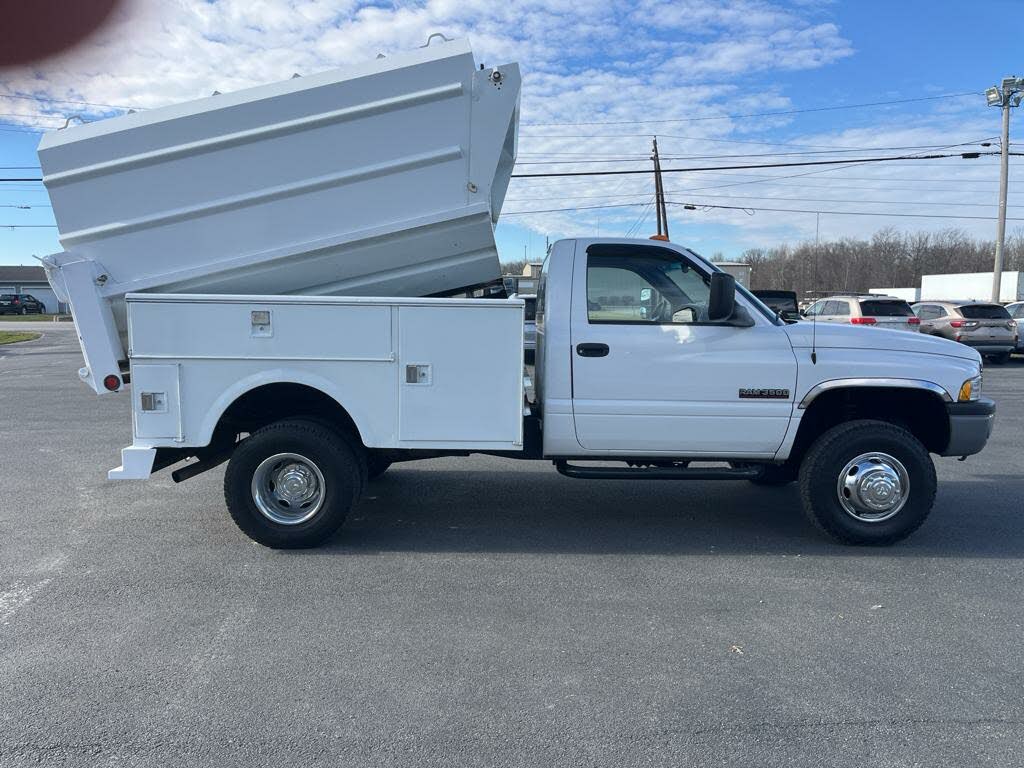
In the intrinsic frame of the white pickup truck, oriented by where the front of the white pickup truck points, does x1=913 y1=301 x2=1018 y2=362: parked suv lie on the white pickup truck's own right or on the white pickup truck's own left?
on the white pickup truck's own left

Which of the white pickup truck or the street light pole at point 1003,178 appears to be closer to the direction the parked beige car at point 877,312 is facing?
the street light pole

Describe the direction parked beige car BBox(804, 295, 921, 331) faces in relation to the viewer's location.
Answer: facing away from the viewer and to the left of the viewer

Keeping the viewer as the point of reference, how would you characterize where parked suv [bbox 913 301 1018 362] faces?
facing away from the viewer and to the left of the viewer

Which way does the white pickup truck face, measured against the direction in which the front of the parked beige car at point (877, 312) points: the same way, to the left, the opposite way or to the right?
to the right

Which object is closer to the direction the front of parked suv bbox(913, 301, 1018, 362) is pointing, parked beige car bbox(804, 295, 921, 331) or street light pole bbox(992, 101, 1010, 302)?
the street light pole

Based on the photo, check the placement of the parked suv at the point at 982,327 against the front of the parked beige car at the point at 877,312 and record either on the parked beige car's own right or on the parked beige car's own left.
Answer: on the parked beige car's own right

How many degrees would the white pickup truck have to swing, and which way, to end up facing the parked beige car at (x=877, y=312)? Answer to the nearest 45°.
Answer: approximately 45° to its left

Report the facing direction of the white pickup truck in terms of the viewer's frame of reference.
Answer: facing to the right of the viewer

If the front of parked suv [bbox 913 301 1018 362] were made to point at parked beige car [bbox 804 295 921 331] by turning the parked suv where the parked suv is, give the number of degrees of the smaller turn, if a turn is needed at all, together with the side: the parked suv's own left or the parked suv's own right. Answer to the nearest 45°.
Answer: approximately 90° to the parked suv's own left

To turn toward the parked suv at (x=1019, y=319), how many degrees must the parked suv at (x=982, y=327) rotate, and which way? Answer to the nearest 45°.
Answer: approximately 45° to its right

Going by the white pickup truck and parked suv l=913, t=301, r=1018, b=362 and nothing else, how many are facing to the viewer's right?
1

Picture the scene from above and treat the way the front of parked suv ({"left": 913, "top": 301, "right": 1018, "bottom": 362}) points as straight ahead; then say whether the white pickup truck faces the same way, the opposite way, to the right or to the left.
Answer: to the right

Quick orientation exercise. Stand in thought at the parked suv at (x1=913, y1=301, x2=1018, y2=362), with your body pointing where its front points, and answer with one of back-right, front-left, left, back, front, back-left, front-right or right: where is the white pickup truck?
back-left

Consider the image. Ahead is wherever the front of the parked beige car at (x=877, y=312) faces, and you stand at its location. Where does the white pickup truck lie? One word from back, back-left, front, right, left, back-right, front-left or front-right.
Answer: back-left
